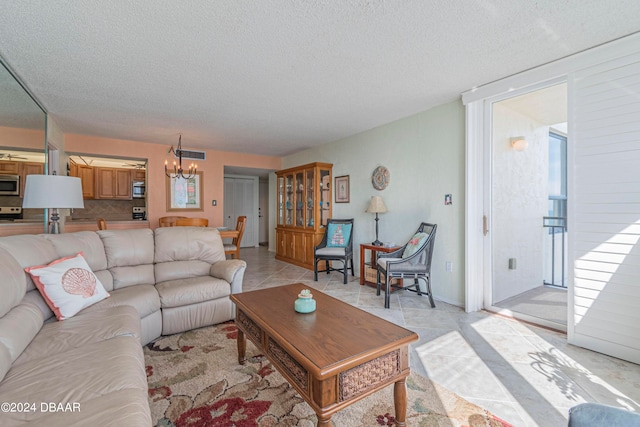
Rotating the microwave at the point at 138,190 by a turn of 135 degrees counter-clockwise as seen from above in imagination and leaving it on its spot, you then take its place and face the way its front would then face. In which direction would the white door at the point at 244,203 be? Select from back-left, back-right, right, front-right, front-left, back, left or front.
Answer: front-right

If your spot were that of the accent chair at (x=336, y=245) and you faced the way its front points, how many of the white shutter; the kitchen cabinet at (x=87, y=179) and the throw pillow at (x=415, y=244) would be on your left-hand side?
2

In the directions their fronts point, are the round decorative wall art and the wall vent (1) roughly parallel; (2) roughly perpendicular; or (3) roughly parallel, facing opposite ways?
roughly perpendicular

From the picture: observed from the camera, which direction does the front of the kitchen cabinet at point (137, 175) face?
facing the viewer

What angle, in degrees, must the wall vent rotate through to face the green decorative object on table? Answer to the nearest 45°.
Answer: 0° — it already faces it

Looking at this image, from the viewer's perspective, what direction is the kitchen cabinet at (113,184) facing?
toward the camera

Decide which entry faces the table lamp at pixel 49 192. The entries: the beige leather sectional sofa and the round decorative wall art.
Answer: the round decorative wall art

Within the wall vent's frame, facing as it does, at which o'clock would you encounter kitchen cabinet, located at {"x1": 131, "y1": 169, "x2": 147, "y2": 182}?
The kitchen cabinet is roughly at 5 o'clock from the wall vent.

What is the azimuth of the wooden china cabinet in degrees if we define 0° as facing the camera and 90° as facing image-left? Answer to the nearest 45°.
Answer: approximately 45°

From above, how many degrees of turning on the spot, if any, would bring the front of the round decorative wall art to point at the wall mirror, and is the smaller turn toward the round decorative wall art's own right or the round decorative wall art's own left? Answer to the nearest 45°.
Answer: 0° — it already faces it

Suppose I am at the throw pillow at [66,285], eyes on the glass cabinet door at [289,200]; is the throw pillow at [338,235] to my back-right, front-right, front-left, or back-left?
front-right

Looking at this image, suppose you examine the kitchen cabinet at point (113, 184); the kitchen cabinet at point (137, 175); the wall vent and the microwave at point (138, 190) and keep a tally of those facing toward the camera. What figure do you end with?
4

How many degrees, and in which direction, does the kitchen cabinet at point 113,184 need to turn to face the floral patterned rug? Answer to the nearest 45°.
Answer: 0° — it already faces it

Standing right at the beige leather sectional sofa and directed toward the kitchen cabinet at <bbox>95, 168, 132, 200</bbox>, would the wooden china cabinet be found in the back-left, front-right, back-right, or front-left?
front-right

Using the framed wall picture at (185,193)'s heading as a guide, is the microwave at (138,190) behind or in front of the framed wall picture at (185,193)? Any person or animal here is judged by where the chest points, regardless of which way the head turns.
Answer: behind

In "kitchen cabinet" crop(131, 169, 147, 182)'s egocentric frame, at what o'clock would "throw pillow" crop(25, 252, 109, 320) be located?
The throw pillow is roughly at 12 o'clock from the kitchen cabinet.

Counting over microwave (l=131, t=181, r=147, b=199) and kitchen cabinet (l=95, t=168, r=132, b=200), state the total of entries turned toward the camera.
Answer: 2

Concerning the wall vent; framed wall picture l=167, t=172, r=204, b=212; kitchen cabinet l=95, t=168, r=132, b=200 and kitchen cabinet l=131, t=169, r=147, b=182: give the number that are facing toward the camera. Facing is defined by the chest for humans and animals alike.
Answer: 4
